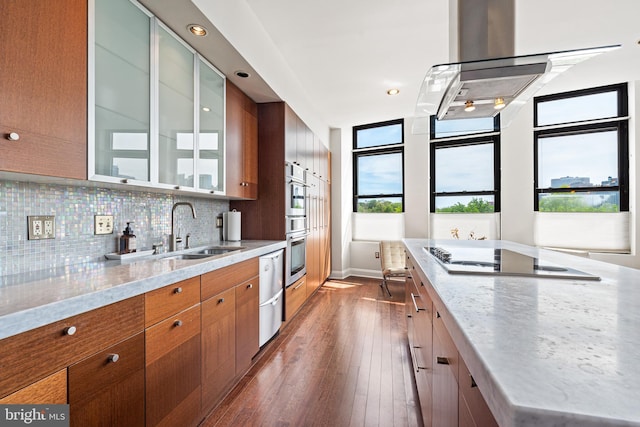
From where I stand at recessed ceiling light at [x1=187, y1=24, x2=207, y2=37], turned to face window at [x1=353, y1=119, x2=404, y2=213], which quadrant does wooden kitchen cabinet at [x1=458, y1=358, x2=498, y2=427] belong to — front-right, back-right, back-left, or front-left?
back-right

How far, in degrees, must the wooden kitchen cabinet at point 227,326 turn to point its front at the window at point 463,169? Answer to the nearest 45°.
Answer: approximately 90° to its left

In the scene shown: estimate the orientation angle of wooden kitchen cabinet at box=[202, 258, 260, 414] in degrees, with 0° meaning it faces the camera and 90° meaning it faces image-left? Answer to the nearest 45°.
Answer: approximately 315°

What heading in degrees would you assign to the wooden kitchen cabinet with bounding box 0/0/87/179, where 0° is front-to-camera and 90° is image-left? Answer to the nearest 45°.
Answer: approximately 315°

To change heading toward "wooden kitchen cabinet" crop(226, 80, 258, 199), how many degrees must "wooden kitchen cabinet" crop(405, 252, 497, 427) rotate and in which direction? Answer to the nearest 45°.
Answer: approximately 45° to its right

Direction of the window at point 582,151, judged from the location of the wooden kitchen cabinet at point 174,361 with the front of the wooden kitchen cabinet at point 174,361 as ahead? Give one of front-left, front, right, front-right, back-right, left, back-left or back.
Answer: front-left

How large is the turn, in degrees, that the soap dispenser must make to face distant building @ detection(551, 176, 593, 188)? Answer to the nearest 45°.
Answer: approximately 45° to its left

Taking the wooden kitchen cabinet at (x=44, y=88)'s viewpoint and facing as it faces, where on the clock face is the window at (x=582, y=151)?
The window is roughly at 11 o'clock from the wooden kitchen cabinet.

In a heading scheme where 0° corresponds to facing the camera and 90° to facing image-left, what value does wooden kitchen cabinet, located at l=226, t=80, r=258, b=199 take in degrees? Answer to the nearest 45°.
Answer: approximately 270°

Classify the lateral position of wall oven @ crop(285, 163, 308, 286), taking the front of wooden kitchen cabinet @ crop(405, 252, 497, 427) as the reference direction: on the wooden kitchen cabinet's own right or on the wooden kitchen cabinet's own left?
on the wooden kitchen cabinet's own right

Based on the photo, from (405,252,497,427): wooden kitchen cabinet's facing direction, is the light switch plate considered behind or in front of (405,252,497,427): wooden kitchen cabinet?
in front

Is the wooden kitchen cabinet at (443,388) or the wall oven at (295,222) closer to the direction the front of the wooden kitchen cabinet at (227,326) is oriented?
the wooden kitchen cabinet
